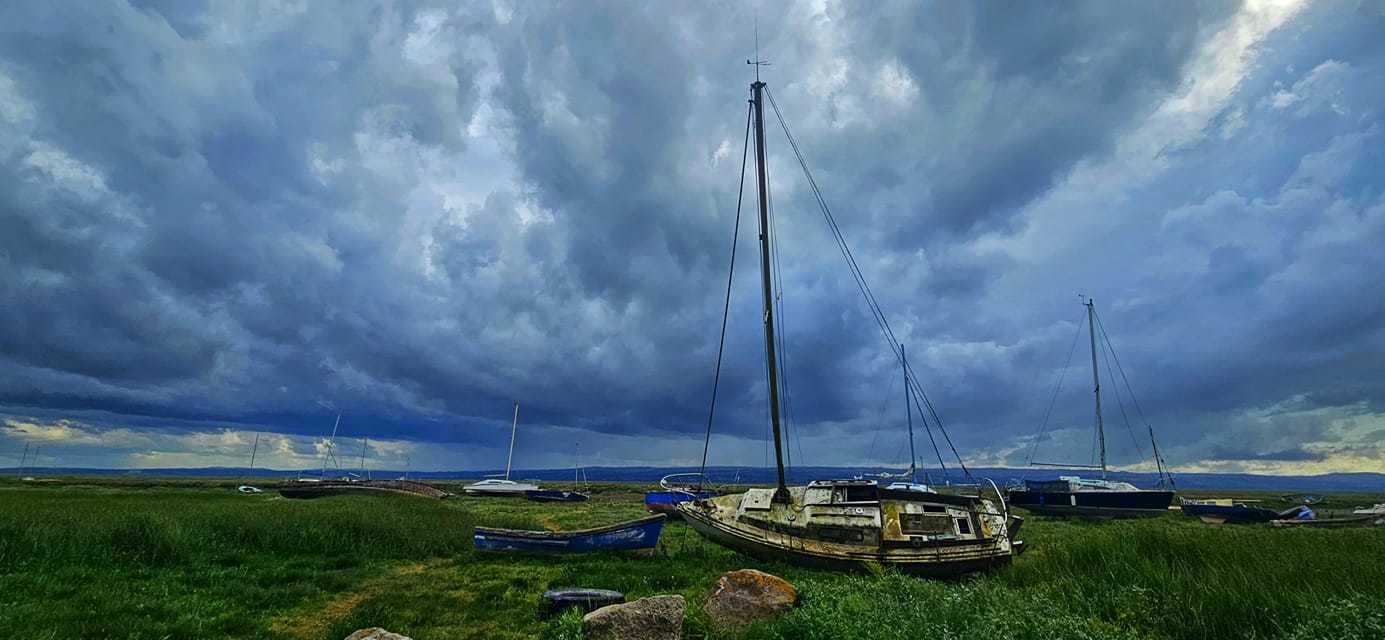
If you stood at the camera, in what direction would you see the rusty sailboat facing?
facing to the left of the viewer

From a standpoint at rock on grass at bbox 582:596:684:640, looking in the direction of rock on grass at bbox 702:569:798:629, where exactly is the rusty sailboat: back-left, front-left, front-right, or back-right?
front-left

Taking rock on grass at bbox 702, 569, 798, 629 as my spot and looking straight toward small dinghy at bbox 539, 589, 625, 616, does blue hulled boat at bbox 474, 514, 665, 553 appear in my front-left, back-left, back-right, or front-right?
front-right

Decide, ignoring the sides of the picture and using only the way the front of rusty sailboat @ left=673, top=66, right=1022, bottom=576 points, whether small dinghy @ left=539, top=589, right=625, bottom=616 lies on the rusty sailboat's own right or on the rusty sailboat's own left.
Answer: on the rusty sailboat's own left

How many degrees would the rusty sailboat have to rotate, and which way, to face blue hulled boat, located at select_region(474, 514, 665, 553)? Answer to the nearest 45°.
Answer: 0° — it already faces it

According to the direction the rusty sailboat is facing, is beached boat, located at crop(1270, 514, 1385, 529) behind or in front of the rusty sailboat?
behind

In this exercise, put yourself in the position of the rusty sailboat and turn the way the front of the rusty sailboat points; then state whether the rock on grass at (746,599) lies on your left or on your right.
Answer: on your left

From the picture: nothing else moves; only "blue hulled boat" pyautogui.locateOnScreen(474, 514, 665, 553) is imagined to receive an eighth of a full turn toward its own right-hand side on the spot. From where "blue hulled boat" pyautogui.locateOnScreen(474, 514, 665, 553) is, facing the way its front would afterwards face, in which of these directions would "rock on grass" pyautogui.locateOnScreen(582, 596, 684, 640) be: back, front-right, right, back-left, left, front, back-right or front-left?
front-right

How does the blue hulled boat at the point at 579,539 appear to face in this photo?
to the viewer's right
